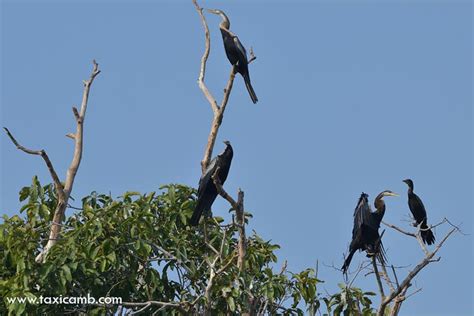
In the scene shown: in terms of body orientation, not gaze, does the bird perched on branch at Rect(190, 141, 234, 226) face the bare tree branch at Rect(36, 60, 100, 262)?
no

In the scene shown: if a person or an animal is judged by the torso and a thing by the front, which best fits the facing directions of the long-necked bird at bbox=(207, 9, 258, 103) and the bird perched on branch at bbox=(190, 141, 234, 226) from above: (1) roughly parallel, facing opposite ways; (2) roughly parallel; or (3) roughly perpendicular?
roughly parallel, facing opposite ways

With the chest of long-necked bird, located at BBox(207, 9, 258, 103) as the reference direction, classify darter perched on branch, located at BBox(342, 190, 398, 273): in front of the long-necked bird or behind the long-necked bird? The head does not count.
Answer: behind

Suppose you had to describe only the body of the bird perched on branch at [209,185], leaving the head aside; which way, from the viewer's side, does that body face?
to the viewer's right

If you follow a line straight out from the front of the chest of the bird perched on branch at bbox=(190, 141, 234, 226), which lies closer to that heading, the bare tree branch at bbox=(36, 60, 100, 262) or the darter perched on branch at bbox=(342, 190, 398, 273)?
the darter perched on branch

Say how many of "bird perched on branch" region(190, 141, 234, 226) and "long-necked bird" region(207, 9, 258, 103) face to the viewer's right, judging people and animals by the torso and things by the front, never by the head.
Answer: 1

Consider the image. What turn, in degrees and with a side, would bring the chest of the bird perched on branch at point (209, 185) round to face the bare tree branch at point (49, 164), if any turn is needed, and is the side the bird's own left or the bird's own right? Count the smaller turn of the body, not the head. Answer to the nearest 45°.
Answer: approximately 180°

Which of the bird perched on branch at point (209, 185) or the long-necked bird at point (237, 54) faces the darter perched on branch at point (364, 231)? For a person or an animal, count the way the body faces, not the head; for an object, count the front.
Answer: the bird perched on branch

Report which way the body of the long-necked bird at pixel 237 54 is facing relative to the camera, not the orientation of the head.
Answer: to the viewer's left

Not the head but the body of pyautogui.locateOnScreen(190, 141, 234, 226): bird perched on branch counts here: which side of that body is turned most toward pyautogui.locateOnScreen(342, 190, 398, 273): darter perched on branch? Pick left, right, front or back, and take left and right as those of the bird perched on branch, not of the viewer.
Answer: front

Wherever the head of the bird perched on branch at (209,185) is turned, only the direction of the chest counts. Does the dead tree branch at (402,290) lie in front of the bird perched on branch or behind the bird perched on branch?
in front
